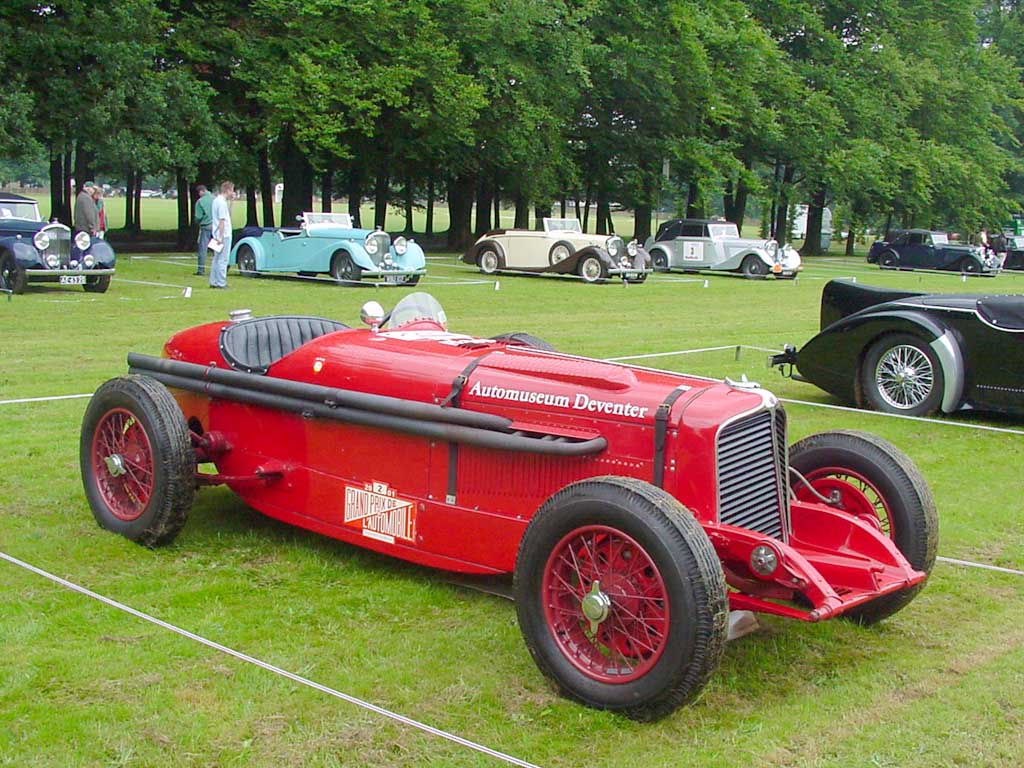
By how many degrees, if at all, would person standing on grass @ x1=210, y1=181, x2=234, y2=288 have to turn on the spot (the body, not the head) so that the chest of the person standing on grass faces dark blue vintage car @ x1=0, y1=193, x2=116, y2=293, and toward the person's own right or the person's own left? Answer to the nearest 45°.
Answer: approximately 135° to the person's own right

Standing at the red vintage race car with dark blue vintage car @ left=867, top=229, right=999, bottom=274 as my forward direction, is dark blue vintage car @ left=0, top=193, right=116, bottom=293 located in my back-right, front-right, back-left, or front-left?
front-left

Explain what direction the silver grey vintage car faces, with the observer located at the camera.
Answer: facing the viewer and to the right of the viewer

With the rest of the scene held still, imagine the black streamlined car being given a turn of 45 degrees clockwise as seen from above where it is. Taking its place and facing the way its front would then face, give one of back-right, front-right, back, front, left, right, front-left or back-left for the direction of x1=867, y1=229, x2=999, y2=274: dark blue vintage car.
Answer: back-left

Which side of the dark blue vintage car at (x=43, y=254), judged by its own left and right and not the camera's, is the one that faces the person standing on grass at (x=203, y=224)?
left

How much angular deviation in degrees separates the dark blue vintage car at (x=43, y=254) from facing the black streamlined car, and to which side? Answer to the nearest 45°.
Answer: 0° — it already faces it

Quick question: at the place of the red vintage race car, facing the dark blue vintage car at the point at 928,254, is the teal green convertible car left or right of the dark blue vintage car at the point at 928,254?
left

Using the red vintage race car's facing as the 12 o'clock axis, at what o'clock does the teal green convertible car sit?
The teal green convertible car is roughly at 7 o'clock from the red vintage race car.

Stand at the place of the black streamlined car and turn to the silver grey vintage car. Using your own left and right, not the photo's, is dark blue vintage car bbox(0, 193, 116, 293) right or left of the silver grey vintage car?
left

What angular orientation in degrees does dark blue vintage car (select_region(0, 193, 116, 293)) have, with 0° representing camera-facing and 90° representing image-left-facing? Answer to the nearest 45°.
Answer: approximately 315°
